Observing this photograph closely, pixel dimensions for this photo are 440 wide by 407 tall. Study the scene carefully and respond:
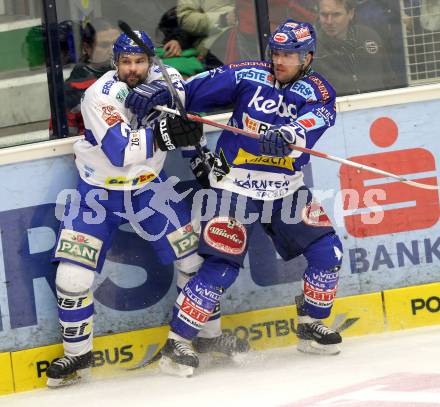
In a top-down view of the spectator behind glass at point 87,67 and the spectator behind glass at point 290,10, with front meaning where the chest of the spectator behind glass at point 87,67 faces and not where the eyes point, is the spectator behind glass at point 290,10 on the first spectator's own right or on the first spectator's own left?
on the first spectator's own left

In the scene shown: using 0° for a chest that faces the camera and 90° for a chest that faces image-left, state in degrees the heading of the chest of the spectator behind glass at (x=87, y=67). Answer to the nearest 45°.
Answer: approximately 315°

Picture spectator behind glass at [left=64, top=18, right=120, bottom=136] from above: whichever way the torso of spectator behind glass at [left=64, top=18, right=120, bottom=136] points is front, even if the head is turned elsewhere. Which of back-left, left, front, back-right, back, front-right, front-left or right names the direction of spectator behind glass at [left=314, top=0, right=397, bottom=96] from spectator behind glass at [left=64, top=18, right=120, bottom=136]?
front-left

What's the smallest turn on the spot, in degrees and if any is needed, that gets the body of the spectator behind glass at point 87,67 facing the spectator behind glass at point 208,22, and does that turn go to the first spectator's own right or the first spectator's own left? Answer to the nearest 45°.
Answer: approximately 45° to the first spectator's own left

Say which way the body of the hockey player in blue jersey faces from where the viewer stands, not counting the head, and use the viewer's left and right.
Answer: facing the viewer

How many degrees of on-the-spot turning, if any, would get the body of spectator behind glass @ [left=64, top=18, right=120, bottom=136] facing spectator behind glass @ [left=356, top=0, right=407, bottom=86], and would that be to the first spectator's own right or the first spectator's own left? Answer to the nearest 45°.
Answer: approximately 45° to the first spectator's own left

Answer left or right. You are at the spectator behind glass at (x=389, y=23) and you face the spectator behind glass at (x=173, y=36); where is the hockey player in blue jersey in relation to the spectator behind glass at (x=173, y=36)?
left
